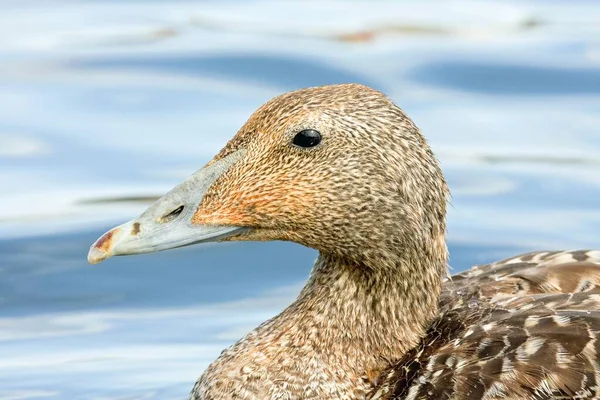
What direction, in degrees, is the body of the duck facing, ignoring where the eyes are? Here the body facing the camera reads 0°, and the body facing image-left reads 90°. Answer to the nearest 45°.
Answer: approximately 90°
